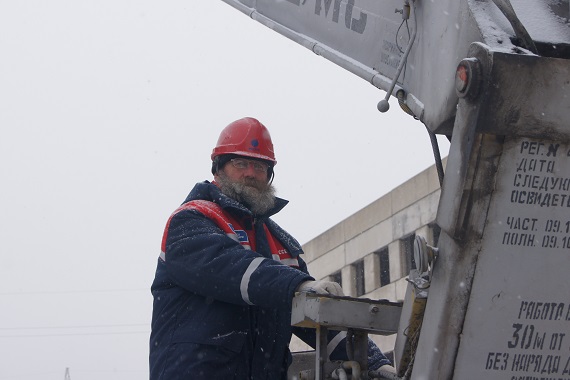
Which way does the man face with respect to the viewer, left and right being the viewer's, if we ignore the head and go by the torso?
facing the viewer and to the right of the viewer
